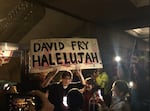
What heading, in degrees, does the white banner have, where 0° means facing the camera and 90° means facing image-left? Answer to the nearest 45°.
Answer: approximately 0°
